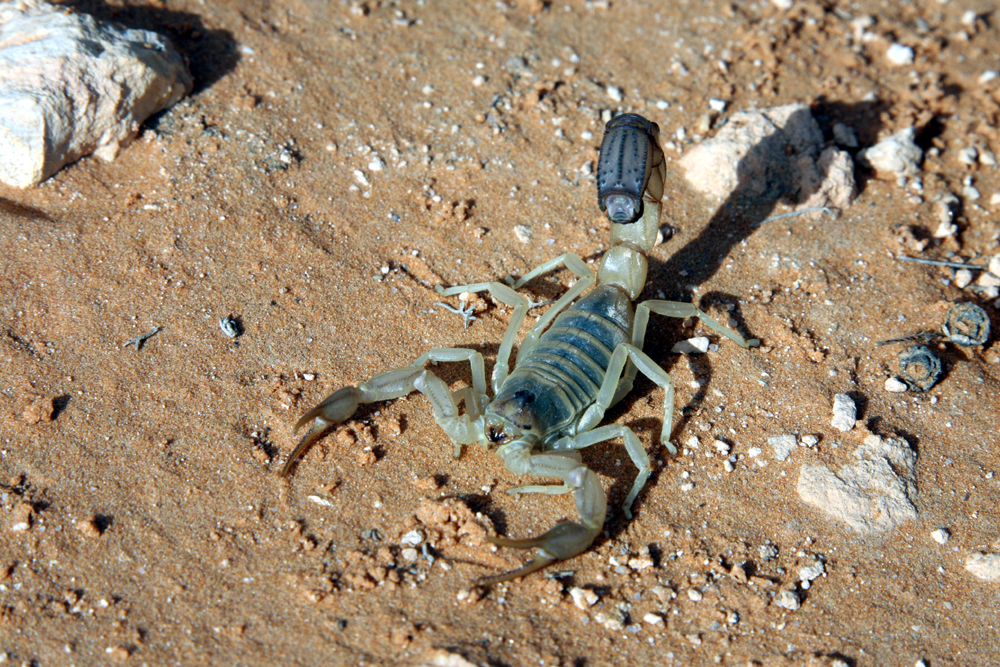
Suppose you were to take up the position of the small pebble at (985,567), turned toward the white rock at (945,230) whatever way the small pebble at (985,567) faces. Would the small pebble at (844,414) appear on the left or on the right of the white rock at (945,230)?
left

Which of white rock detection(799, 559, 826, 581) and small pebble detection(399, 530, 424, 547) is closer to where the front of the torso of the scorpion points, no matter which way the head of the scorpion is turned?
the small pebble

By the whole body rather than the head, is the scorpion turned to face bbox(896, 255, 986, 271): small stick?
no

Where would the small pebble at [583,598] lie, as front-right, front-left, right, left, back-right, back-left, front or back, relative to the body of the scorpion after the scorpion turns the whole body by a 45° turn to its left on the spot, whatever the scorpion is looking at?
front

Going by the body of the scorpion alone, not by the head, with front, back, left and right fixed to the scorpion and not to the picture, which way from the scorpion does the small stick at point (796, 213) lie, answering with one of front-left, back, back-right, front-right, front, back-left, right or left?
back

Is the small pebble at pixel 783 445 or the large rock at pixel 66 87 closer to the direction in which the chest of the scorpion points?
the large rock

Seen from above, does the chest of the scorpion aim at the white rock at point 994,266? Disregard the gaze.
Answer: no

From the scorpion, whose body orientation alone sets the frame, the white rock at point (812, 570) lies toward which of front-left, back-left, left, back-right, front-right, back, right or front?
left

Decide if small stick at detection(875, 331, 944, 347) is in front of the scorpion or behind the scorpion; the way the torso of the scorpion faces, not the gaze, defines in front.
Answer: behind

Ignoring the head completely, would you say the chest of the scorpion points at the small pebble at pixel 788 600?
no

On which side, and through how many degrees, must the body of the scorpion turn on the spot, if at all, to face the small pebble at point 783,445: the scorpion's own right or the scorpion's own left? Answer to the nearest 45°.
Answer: approximately 135° to the scorpion's own left

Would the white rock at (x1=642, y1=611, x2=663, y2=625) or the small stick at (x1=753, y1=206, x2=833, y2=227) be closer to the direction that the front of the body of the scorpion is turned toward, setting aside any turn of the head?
the white rock

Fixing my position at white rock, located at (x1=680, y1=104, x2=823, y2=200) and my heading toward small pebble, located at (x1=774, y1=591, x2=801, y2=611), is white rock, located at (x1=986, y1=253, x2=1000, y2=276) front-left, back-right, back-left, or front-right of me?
front-left

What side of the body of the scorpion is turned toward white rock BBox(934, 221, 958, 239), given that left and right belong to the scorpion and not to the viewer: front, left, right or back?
back

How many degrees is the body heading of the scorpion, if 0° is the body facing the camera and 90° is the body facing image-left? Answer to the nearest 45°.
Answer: approximately 45°

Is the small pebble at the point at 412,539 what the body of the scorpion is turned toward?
yes
